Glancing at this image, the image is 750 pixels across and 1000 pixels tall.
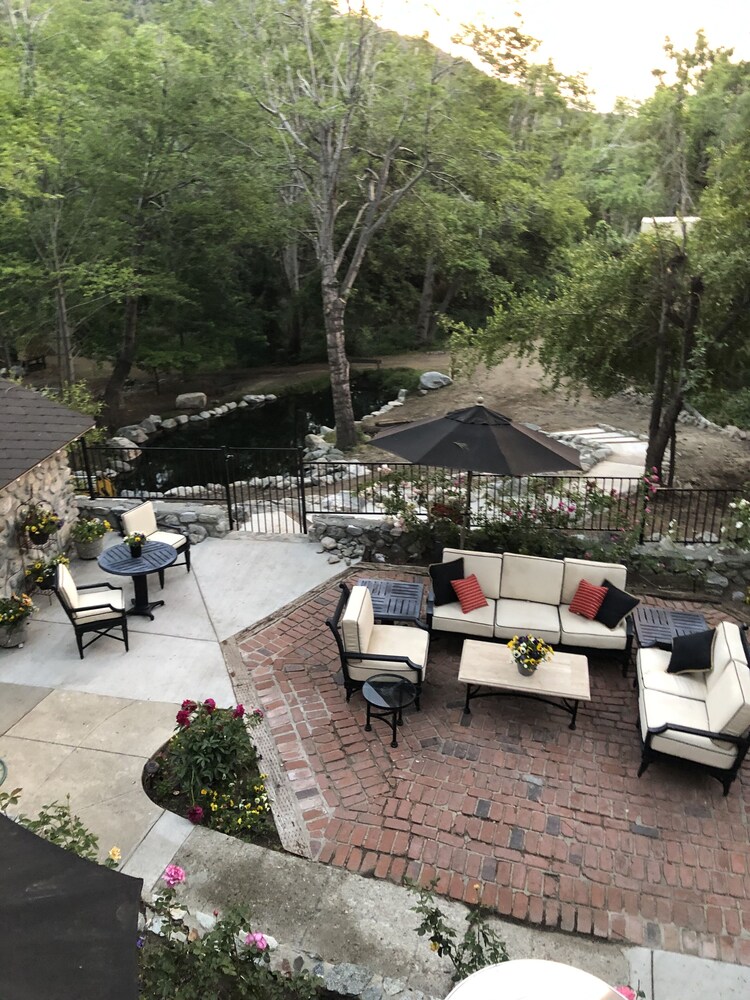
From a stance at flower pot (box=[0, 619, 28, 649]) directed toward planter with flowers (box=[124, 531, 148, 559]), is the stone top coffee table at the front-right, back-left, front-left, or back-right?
front-right

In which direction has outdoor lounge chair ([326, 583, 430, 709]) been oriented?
to the viewer's right

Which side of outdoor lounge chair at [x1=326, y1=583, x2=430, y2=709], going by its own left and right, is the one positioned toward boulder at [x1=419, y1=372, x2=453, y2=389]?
left

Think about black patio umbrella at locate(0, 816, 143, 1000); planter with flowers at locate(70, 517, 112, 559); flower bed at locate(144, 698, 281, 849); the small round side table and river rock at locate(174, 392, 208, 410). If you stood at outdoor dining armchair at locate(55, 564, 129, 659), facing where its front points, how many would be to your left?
2

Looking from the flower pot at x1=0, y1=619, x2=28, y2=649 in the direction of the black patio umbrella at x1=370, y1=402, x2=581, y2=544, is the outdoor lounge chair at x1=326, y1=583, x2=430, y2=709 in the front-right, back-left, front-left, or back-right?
front-right

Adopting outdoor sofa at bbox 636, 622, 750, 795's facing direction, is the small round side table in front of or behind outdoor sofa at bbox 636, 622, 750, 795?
in front

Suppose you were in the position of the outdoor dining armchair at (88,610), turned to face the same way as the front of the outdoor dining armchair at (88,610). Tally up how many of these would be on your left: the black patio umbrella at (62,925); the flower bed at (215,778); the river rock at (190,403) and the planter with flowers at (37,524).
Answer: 2

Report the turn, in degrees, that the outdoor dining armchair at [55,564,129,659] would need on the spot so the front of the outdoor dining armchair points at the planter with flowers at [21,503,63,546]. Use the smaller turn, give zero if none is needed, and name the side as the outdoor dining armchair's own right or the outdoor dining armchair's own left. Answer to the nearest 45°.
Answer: approximately 90° to the outdoor dining armchair's own left

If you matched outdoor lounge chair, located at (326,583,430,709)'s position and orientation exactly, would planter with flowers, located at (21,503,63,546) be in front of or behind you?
behind

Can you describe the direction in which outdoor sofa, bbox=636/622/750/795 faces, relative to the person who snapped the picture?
facing to the left of the viewer

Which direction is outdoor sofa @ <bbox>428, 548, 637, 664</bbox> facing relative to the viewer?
toward the camera

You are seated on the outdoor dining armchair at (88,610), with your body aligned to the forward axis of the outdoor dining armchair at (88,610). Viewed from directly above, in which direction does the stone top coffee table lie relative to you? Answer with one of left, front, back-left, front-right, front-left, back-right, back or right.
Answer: front-right

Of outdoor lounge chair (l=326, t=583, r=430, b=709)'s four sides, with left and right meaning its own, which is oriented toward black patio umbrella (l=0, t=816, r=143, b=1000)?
right

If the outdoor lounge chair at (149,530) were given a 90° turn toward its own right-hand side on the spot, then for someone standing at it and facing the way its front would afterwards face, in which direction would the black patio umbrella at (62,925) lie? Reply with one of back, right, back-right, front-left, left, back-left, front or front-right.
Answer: front-left

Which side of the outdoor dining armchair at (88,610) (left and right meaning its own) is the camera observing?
right
